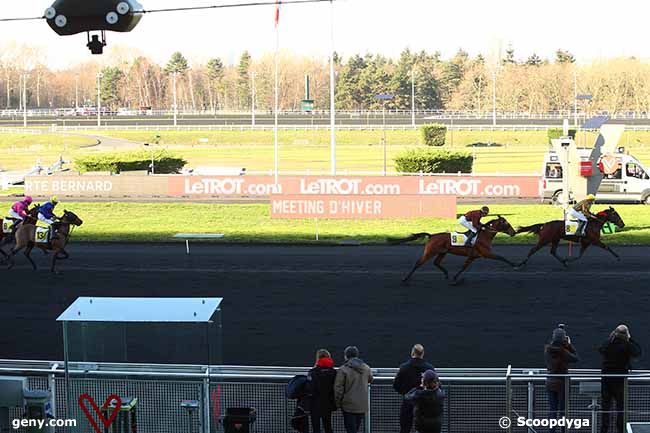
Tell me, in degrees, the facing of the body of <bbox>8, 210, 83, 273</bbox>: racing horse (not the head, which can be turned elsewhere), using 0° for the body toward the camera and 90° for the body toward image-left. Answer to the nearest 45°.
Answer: approximately 270°

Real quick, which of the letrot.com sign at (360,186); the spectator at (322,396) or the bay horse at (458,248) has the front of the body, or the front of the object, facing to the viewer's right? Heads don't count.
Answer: the bay horse

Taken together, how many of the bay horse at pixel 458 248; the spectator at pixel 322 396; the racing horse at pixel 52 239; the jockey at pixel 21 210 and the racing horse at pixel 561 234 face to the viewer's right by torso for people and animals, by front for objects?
4

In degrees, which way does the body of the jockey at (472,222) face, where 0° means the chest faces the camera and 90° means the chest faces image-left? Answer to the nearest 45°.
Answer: approximately 270°

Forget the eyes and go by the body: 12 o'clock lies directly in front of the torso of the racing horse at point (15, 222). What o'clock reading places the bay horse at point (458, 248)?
The bay horse is roughly at 1 o'clock from the racing horse.

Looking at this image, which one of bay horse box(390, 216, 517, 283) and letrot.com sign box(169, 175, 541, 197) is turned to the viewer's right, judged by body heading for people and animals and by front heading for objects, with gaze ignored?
the bay horse

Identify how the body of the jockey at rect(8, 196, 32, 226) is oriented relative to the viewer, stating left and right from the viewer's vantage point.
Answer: facing to the right of the viewer

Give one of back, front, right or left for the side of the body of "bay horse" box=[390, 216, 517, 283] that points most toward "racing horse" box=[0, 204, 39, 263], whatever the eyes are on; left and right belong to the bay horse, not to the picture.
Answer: back

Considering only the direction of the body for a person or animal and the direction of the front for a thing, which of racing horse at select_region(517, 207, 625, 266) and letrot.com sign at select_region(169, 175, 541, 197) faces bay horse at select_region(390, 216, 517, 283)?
the letrot.com sign

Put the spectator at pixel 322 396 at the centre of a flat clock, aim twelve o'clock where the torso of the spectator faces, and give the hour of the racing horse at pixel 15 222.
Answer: The racing horse is roughly at 11 o'clock from the spectator.

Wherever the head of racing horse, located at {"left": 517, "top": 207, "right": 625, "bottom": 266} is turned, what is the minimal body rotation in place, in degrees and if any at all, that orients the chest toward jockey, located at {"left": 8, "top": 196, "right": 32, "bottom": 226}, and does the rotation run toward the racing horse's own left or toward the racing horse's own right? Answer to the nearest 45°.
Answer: approximately 180°
